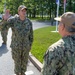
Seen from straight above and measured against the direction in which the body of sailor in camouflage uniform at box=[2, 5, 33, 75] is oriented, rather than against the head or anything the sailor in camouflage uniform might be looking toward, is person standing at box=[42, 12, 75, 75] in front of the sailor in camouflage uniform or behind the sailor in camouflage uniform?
in front

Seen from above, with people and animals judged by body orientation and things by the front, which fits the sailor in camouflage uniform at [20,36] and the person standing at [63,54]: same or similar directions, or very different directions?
very different directions

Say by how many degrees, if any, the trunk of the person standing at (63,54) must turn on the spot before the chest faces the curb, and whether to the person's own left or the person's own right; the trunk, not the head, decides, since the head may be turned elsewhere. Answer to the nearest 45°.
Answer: approximately 45° to the person's own right

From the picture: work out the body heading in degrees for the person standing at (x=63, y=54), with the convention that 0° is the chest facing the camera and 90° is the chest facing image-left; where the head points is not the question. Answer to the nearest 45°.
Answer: approximately 135°

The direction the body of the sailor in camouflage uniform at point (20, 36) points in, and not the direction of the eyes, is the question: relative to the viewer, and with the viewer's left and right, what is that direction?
facing the viewer and to the right of the viewer

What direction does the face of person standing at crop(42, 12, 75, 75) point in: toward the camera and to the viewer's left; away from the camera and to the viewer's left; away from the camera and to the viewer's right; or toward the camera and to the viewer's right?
away from the camera and to the viewer's left
